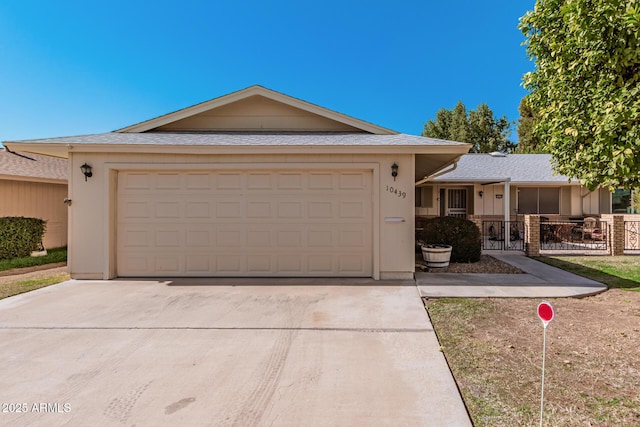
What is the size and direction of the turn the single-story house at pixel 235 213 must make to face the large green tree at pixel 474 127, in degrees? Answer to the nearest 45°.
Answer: approximately 135° to its left

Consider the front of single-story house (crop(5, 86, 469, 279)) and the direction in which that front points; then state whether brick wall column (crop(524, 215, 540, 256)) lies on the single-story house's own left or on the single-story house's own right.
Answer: on the single-story house's own left

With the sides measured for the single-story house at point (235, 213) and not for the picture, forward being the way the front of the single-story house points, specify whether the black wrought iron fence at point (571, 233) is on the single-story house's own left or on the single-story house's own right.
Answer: on the single-story house's own left

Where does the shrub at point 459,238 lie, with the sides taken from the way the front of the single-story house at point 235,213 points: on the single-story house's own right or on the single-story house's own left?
on the single-story house's own left

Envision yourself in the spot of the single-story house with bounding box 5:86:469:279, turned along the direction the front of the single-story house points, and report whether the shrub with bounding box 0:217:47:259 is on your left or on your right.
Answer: on your right

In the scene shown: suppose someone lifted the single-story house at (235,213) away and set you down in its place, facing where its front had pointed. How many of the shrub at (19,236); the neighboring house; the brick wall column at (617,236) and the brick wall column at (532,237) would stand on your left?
2

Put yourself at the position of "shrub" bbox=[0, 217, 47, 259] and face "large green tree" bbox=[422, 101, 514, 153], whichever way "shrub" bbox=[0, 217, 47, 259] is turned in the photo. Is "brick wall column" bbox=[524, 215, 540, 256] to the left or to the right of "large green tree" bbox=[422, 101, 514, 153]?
right

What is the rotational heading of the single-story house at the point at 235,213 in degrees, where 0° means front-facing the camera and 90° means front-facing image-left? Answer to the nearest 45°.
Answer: approximately 0°

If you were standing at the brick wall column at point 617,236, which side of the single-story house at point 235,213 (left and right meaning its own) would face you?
left

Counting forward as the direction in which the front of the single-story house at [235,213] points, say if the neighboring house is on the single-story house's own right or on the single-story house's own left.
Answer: on the single-story house's own right
